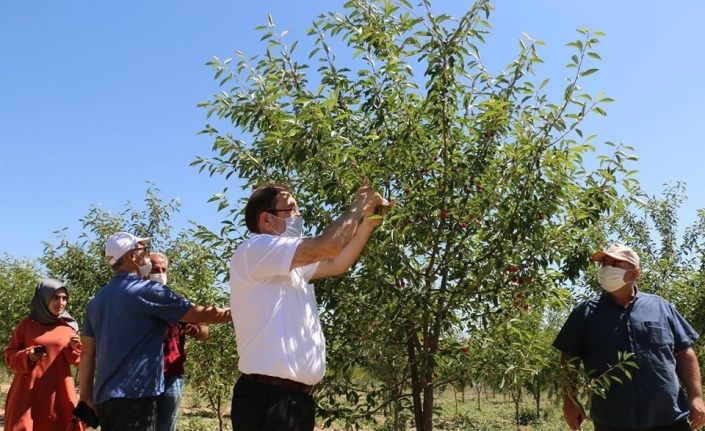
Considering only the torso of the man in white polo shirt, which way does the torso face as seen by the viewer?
to the viewer's right

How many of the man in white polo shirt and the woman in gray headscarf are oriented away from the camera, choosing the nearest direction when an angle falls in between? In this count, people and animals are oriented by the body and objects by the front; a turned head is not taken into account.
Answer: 0

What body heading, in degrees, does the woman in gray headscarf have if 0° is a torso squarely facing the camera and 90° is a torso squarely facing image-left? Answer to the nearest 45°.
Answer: approximately 315°

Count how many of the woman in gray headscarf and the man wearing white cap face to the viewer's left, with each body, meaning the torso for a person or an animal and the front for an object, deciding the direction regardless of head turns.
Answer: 0

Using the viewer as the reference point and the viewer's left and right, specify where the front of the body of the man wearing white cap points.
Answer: facing away from the viewer and to the right of the viewer

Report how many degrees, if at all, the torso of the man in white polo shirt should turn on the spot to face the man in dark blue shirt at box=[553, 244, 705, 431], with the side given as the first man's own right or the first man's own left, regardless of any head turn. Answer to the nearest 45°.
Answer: approximately 45° to the first man's own left

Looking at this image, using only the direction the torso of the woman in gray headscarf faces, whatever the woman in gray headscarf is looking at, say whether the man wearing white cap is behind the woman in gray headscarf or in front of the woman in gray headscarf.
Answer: in front

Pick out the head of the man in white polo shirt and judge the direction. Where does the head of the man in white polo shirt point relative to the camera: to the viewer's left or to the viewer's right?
to the viewer's right

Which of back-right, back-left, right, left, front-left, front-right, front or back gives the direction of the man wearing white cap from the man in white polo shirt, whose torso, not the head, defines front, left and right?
back-left

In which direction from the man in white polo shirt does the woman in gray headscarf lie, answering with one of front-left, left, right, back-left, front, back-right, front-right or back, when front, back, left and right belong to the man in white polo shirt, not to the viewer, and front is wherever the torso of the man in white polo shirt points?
back-left

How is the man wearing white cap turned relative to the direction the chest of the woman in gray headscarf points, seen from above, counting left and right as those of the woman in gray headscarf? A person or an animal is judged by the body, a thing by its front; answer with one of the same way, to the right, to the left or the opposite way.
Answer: to the left
